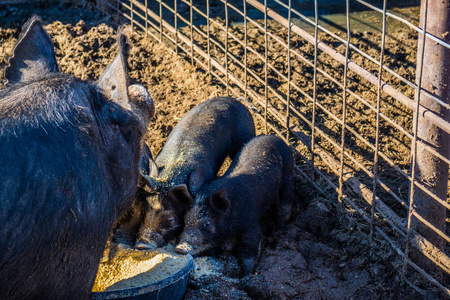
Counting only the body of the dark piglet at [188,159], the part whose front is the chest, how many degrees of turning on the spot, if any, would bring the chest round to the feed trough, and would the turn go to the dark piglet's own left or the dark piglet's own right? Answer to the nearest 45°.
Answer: approximately 45° to the dark piglet's own left

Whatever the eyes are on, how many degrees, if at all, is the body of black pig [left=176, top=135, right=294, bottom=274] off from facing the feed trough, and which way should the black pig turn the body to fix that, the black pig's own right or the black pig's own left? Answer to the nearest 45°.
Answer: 0° — it already faces it

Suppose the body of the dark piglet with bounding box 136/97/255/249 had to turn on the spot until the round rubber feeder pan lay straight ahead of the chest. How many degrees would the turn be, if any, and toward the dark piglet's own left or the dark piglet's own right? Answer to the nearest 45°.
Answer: approximately 45° to the dark piglet's own left

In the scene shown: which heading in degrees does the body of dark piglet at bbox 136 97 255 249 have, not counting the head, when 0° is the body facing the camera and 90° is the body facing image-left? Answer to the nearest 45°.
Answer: approximately 45°

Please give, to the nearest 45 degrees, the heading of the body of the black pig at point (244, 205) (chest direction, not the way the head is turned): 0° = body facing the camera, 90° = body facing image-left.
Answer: approximately 45°
